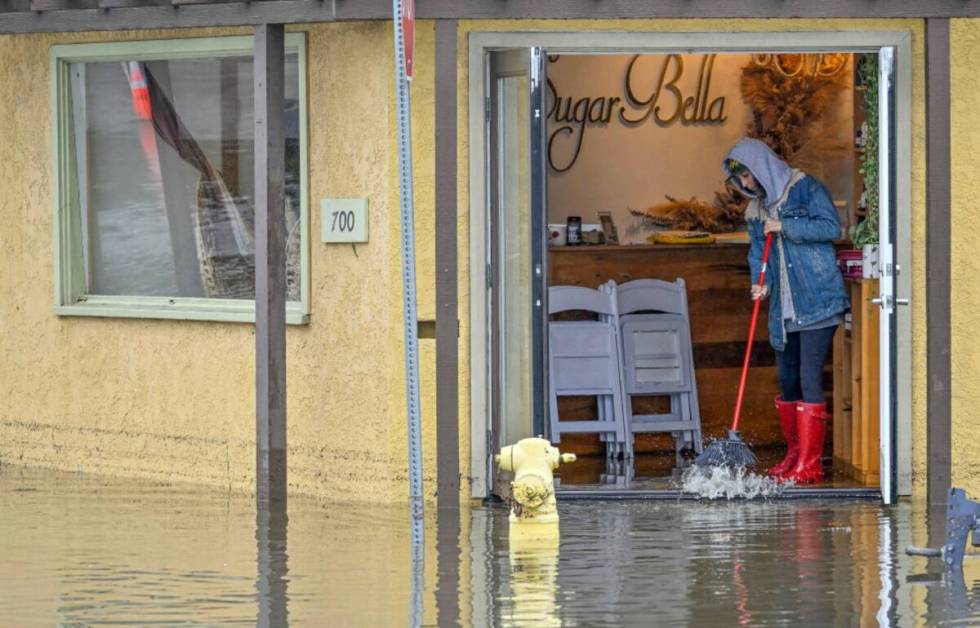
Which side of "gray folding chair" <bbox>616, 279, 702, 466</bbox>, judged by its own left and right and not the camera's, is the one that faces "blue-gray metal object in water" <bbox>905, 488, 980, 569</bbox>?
front

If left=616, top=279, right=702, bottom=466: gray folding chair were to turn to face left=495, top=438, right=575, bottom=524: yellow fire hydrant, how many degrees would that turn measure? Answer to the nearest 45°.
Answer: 0° — it already faces it

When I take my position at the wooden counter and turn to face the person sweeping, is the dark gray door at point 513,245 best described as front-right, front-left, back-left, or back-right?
front-right

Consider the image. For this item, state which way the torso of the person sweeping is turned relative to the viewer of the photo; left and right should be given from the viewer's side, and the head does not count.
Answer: facing the viewer and to the left of the viewer

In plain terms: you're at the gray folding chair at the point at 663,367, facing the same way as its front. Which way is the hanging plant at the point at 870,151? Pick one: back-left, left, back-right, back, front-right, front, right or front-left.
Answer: front-left

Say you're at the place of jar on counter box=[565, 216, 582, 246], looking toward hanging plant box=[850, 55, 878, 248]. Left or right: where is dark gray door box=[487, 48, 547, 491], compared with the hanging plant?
right

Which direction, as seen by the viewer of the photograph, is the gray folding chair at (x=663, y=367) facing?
facing the viewer

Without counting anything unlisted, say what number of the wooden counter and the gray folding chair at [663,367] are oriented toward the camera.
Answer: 2

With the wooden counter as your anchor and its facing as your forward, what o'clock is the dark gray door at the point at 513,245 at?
The dark gray door is roughly at 1 o'clock from the wooden counter.

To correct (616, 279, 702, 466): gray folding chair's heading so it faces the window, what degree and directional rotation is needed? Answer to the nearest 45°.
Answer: approximately 90° to its right

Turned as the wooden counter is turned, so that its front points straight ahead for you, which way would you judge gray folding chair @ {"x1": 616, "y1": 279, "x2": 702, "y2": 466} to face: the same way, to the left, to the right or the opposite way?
the same way

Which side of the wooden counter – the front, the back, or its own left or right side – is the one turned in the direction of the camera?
front

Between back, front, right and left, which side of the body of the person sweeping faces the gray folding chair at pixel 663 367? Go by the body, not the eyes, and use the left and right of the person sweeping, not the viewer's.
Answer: right

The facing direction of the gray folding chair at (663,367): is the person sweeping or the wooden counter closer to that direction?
the person sweeping

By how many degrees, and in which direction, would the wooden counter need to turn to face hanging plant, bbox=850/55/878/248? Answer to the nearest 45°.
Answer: approximately 45° to its left
